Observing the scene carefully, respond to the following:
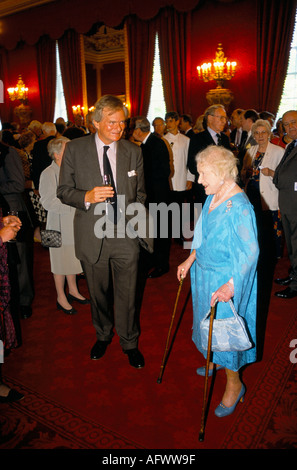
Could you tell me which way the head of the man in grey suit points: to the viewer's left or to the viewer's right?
to the viewer's right

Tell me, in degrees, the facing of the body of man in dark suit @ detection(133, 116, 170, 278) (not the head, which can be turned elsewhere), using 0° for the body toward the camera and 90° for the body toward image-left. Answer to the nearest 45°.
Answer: approximately 90°

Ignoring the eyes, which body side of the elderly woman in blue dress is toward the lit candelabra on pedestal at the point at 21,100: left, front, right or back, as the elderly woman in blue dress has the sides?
right

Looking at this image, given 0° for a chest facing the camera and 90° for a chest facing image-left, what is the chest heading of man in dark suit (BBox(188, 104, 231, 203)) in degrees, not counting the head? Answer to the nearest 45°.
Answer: approximately 315°

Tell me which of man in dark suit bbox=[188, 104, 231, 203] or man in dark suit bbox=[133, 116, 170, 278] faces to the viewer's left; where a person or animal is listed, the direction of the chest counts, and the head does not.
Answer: man in dark suit bbox=[133, 116, 170, 278]

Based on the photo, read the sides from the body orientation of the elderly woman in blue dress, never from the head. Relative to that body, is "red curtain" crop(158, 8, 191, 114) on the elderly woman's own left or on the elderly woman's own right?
on the elderly woman's own right

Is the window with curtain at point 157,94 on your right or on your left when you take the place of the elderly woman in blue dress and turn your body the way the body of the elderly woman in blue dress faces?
on your right
